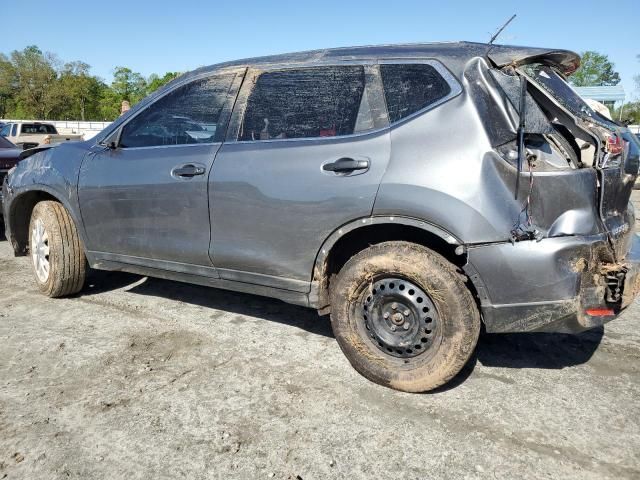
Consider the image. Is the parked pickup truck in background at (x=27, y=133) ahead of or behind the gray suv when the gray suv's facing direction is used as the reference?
ahead

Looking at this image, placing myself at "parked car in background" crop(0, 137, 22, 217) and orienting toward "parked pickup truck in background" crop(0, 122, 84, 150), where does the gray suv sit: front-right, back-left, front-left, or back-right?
back-right

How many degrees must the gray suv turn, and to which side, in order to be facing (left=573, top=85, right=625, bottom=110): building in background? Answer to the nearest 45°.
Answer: approximately 90° to its right

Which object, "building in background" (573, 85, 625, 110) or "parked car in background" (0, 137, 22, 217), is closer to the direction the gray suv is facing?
the parked car in background

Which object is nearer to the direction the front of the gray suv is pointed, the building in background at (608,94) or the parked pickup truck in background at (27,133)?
the parked pickup truck in background

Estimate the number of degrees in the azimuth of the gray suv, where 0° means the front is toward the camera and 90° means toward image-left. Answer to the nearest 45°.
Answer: approximately 135°

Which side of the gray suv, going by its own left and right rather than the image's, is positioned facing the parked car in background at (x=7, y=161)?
front
